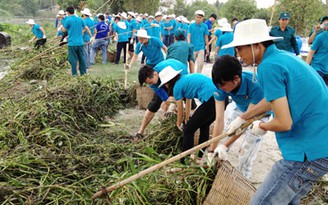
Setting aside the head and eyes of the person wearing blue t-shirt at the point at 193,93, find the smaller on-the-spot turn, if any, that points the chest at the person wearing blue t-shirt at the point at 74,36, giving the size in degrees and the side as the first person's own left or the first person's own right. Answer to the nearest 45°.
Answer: approximately 45° to the first person's own right

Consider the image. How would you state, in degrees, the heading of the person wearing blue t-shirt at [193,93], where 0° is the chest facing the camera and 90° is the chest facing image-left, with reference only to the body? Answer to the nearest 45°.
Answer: approximately 90°

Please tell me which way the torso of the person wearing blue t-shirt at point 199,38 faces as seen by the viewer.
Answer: toward the camera

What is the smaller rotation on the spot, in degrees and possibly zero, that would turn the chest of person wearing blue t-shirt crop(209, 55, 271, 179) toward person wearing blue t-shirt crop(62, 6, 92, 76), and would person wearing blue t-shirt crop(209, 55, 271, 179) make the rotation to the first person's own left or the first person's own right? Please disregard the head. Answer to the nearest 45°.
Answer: approximately 90° to the first person's own right

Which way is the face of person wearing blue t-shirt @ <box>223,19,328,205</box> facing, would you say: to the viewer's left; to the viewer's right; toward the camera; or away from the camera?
to the viewer's left

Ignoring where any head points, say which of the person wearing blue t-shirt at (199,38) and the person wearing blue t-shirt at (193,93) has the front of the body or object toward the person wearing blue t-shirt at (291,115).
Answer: the person wearing blue t-shirt at (199,38)

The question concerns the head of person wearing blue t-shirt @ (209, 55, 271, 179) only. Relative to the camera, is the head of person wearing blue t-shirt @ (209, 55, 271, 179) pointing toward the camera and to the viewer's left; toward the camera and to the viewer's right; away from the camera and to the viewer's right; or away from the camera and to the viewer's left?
toward the camera and to the viewer's left

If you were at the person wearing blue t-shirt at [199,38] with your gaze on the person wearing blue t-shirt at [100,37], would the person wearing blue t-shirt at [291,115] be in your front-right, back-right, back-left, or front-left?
back-left

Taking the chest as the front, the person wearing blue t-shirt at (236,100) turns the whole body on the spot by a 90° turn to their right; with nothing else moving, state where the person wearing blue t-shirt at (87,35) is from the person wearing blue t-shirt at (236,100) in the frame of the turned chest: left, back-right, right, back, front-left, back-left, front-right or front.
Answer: front

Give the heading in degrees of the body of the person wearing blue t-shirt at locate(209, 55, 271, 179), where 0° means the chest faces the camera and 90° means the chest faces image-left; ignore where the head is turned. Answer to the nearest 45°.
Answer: approximately 45°

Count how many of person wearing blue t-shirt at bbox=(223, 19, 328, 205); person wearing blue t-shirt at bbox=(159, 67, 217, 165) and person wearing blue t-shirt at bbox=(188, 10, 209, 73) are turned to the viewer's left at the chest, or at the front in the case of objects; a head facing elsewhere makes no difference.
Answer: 2

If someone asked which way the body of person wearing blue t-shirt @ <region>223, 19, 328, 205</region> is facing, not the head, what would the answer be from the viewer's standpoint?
to the viewer's left

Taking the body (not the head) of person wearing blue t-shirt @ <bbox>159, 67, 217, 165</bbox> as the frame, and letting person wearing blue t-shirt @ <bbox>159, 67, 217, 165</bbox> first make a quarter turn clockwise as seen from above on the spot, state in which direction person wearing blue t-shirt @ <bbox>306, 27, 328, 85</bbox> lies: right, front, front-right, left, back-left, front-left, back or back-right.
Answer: front-right
